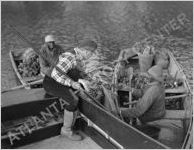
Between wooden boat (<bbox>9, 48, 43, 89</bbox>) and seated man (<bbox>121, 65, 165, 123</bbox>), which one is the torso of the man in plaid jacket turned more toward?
the seated man

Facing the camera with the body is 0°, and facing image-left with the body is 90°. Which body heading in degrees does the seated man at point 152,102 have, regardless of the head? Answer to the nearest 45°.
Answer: approximately 90°

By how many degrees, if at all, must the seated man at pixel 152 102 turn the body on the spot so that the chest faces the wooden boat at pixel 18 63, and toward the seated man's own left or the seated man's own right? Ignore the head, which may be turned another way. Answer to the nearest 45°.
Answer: approximately 45° to the seated man's own right

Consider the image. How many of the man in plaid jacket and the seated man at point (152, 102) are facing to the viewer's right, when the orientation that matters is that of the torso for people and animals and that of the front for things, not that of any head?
1

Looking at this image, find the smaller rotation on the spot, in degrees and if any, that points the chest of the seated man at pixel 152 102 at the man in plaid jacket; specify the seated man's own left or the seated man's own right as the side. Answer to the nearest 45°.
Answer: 0° — they already face them

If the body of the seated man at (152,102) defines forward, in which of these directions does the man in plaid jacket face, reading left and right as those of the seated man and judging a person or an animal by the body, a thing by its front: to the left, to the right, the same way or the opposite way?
the opposite way

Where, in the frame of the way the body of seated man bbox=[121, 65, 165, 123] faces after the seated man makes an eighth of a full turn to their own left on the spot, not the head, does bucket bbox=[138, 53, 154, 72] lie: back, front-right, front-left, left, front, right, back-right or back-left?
back-right

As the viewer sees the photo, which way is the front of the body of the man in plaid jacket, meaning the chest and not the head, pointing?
to the viewer's right

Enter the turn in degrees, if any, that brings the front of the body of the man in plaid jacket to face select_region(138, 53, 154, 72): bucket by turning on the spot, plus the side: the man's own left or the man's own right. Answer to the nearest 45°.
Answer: approximately 45° to the man's own left
